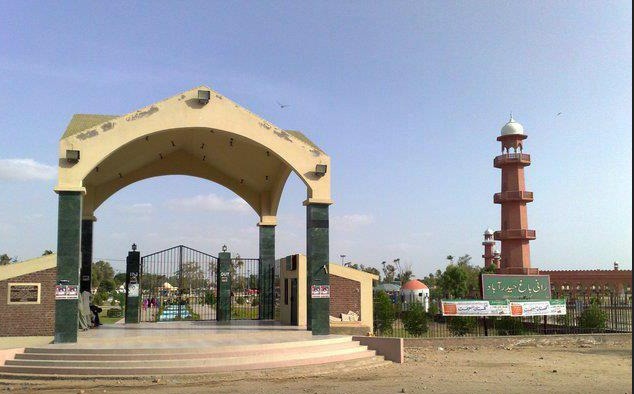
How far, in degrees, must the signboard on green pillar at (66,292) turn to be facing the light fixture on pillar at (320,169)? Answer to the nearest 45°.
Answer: approximately 90° to its left

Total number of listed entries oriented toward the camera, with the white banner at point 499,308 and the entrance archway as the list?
2

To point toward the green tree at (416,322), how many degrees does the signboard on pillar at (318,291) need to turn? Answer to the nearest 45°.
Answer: approximately 135° to its left

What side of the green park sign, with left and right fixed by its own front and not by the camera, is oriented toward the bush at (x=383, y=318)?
right

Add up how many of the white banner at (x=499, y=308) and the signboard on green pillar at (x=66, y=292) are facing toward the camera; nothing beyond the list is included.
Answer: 2

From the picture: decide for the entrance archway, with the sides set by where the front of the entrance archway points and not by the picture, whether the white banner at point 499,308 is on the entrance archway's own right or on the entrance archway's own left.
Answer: on the entrance archway's own left

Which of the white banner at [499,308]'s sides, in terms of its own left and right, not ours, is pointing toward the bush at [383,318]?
right

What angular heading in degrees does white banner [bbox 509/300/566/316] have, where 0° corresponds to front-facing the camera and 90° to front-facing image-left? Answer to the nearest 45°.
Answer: approximately 0°

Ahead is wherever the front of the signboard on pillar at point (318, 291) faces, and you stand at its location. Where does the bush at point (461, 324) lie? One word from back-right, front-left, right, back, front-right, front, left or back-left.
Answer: back-left

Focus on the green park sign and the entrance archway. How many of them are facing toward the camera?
2
